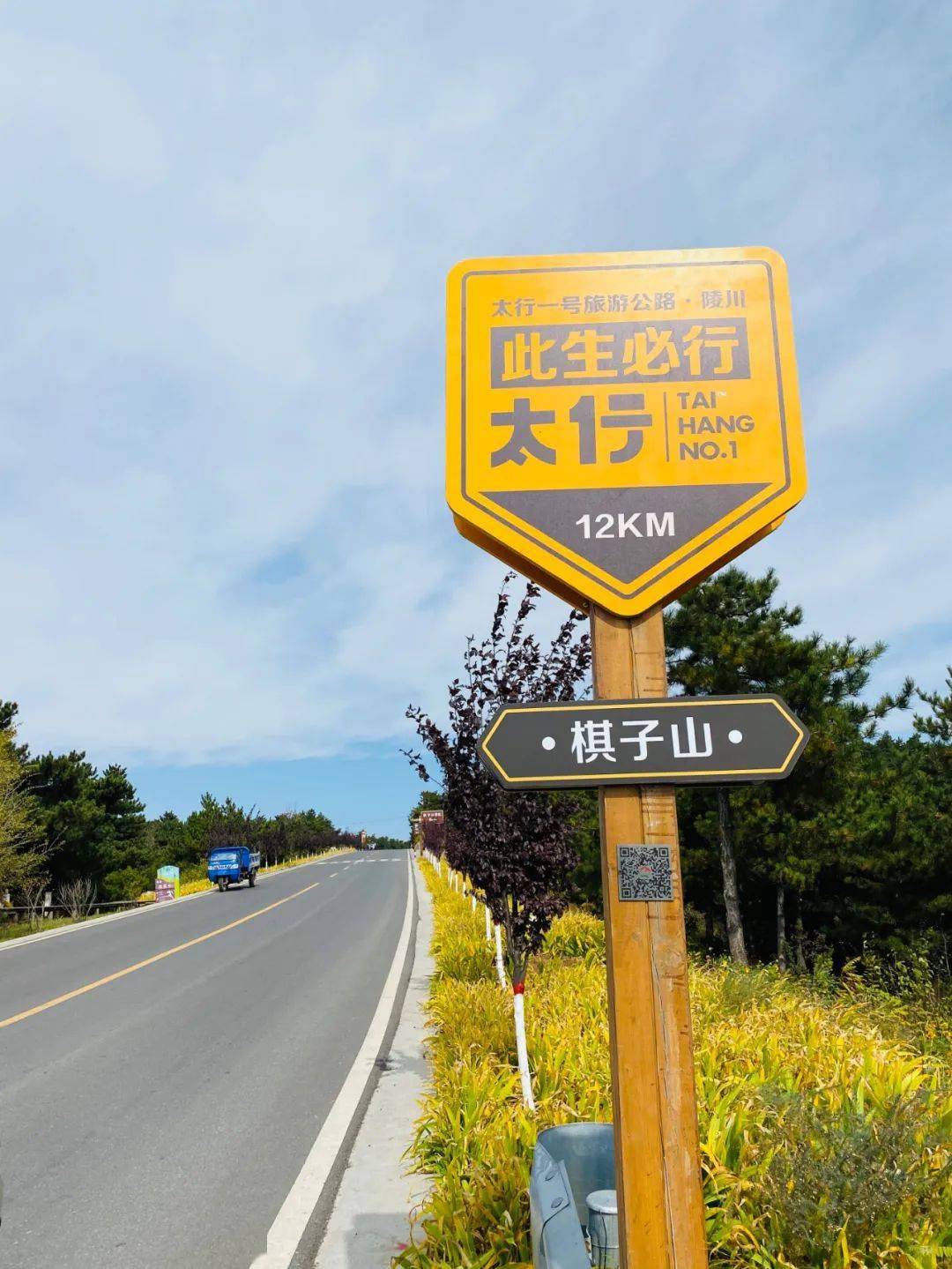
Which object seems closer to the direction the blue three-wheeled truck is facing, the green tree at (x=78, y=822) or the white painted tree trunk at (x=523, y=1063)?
the white painted tree trunk

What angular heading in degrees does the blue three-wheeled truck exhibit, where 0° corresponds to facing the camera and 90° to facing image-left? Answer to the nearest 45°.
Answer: approximately 45°

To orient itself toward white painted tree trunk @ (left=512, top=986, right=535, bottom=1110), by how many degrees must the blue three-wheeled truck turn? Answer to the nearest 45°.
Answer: approximately 45° to its left

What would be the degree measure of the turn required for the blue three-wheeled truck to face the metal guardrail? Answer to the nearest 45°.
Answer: approximately 45° to its right

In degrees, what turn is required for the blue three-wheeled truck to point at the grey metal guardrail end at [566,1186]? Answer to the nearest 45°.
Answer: approximately 45° to its left

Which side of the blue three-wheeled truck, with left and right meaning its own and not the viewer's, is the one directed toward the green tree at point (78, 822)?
right

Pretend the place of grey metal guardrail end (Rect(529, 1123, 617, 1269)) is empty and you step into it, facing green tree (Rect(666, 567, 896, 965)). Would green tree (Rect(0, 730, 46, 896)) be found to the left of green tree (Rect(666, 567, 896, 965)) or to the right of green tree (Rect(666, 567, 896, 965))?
left
